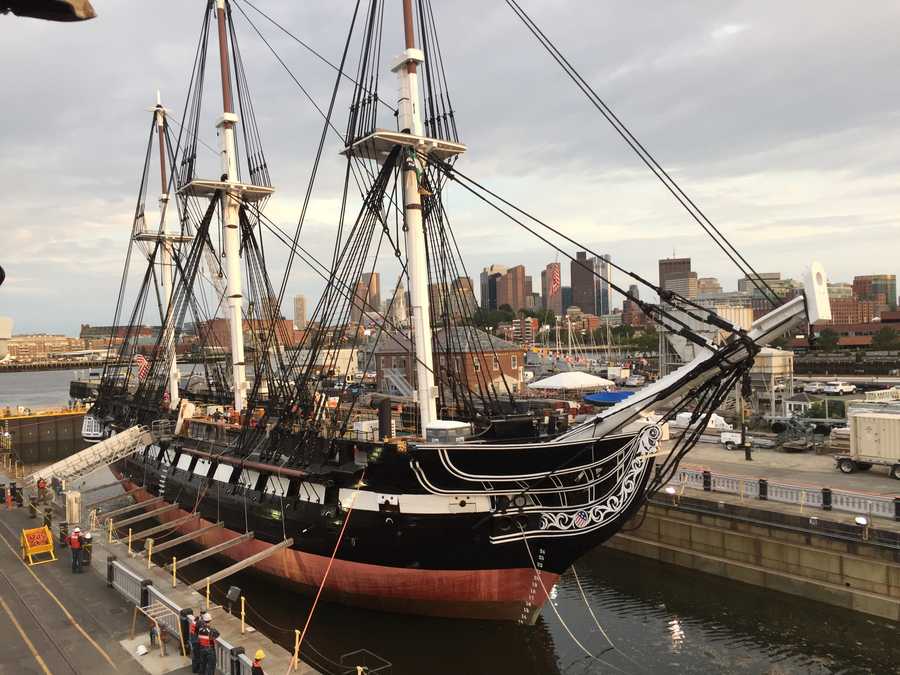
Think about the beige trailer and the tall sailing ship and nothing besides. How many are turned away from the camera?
0

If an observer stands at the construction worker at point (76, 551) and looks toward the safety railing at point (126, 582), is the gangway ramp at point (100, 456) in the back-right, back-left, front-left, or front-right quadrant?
back-left

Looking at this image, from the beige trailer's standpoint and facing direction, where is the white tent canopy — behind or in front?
behind

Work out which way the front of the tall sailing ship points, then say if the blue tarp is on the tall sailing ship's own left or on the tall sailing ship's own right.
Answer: on the tall sailing ship's own left

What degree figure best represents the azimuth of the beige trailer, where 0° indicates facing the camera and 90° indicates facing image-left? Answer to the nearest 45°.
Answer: approximately 270°

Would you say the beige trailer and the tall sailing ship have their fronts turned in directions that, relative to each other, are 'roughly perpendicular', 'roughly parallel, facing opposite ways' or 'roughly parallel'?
roughly parallel

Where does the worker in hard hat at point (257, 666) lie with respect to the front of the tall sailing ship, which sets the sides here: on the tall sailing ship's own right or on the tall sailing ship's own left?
on the tall sailing ship's own right

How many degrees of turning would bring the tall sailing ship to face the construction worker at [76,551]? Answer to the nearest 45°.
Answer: approximately 135° to its right

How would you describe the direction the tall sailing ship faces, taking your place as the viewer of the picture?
facing the viewer and to the right of the viewer
